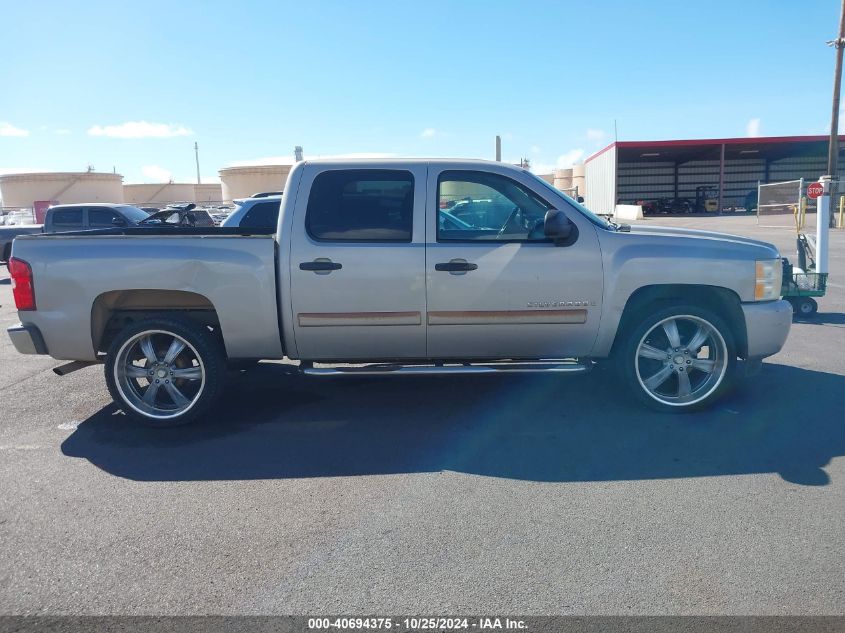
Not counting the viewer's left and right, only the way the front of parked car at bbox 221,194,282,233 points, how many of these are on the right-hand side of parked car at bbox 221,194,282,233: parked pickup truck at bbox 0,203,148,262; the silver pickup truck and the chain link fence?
1

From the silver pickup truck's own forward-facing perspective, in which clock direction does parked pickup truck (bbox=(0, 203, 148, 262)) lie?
The parked pickup truck is roughly at 8 o'clock from the silver pickup truck.

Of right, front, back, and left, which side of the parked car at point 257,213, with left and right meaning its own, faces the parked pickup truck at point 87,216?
back

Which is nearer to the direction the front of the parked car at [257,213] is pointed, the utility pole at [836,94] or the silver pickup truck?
the utility pole

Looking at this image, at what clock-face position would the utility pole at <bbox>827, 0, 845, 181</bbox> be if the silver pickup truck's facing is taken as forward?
The utility pole is roughly at 10 o'clock from the silver pickup truck.

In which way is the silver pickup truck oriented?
to the viewer's right

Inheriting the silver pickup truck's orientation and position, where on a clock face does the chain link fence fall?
The chain link fence is roughly at 10 o'clock from the silver pickup truck.
